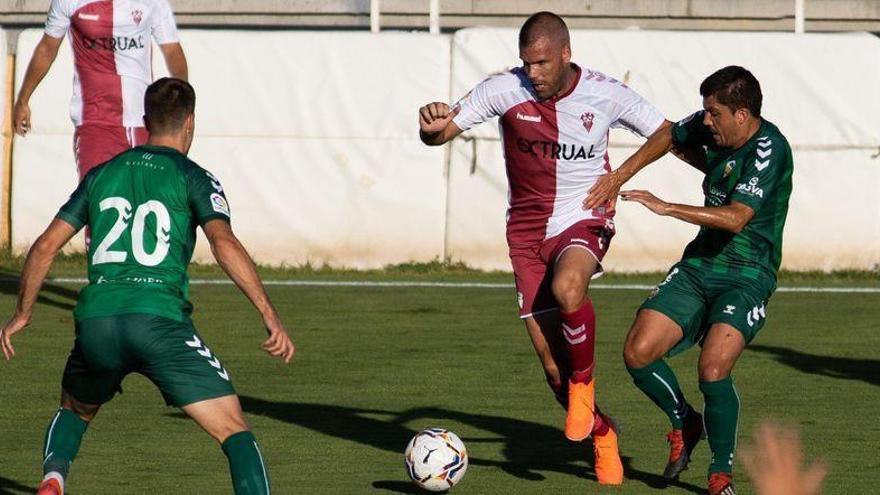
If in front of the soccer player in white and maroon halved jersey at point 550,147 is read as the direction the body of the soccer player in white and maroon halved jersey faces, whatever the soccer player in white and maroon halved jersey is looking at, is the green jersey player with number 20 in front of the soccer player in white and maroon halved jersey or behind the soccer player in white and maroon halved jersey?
in front

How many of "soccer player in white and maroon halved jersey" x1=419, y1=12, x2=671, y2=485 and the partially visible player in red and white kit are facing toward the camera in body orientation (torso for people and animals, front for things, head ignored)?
2

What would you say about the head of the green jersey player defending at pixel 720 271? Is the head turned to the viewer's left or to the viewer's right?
to the viewer's left

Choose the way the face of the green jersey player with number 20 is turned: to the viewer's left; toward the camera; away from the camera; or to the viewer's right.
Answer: away from the camera

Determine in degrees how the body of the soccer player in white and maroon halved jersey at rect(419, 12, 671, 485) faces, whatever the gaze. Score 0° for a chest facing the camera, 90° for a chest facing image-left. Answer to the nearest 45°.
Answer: approximately 0°

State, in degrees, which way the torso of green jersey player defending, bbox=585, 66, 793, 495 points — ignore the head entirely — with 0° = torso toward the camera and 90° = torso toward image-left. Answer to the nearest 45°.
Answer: approximately 45°

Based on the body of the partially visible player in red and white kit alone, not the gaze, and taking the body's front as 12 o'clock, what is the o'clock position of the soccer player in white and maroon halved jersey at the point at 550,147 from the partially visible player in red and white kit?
The soccer player in white and maroon halved jersey is roughly at 11 o'clock from the partially visible player in red and white kit.

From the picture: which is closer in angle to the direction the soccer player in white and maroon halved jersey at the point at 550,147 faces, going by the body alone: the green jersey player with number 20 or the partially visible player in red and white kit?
the green jersey player with number 20

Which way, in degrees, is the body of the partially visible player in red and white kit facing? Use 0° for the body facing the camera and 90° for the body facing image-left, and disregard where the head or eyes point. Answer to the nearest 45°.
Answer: approximately 0°

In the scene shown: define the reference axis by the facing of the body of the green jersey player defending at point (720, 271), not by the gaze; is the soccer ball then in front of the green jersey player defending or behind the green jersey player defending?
in front
